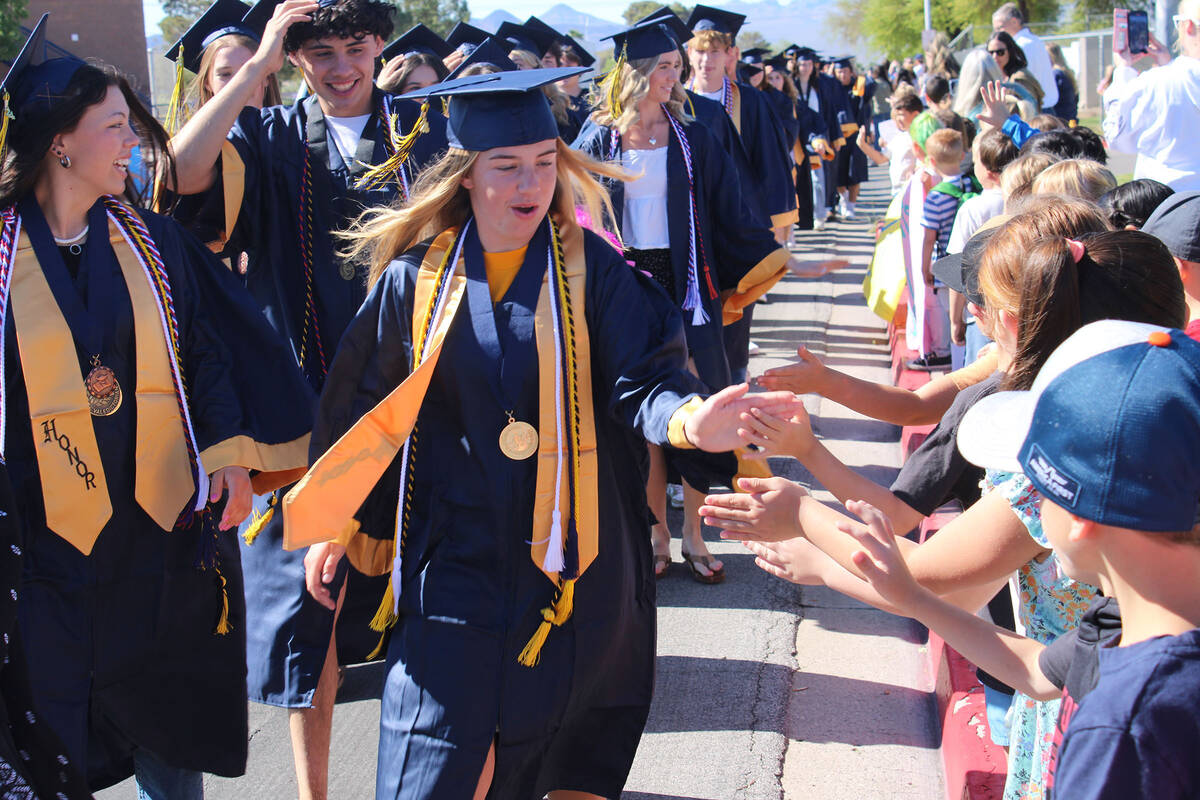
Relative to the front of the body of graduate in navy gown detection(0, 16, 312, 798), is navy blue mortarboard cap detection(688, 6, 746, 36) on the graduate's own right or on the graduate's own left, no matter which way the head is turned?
on the graduate's own left

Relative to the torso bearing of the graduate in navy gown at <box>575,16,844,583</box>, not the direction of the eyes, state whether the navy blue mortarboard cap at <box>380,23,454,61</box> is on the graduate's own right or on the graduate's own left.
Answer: on the graduate's own right

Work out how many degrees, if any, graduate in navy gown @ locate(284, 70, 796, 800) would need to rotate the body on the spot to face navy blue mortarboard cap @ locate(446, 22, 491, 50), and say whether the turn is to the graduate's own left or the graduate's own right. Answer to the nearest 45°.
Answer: approximately 180°
